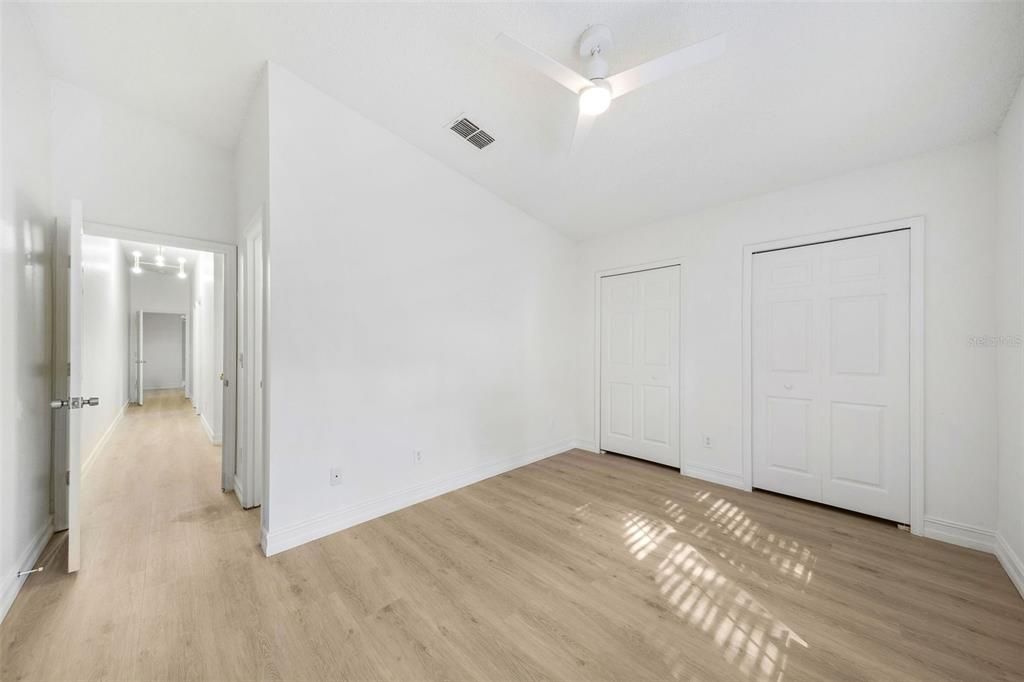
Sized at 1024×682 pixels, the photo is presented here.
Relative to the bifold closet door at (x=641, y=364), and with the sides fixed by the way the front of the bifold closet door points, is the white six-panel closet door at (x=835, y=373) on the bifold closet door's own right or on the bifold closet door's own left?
on the bifold closet door's own left

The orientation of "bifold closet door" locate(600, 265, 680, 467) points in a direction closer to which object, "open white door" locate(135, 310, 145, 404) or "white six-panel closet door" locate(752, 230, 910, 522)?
the open white door

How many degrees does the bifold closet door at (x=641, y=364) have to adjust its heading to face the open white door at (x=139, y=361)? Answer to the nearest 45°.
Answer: approximately 45° to its right

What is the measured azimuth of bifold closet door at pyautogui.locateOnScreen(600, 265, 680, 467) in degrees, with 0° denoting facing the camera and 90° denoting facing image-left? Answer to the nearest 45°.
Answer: approximately 45°
